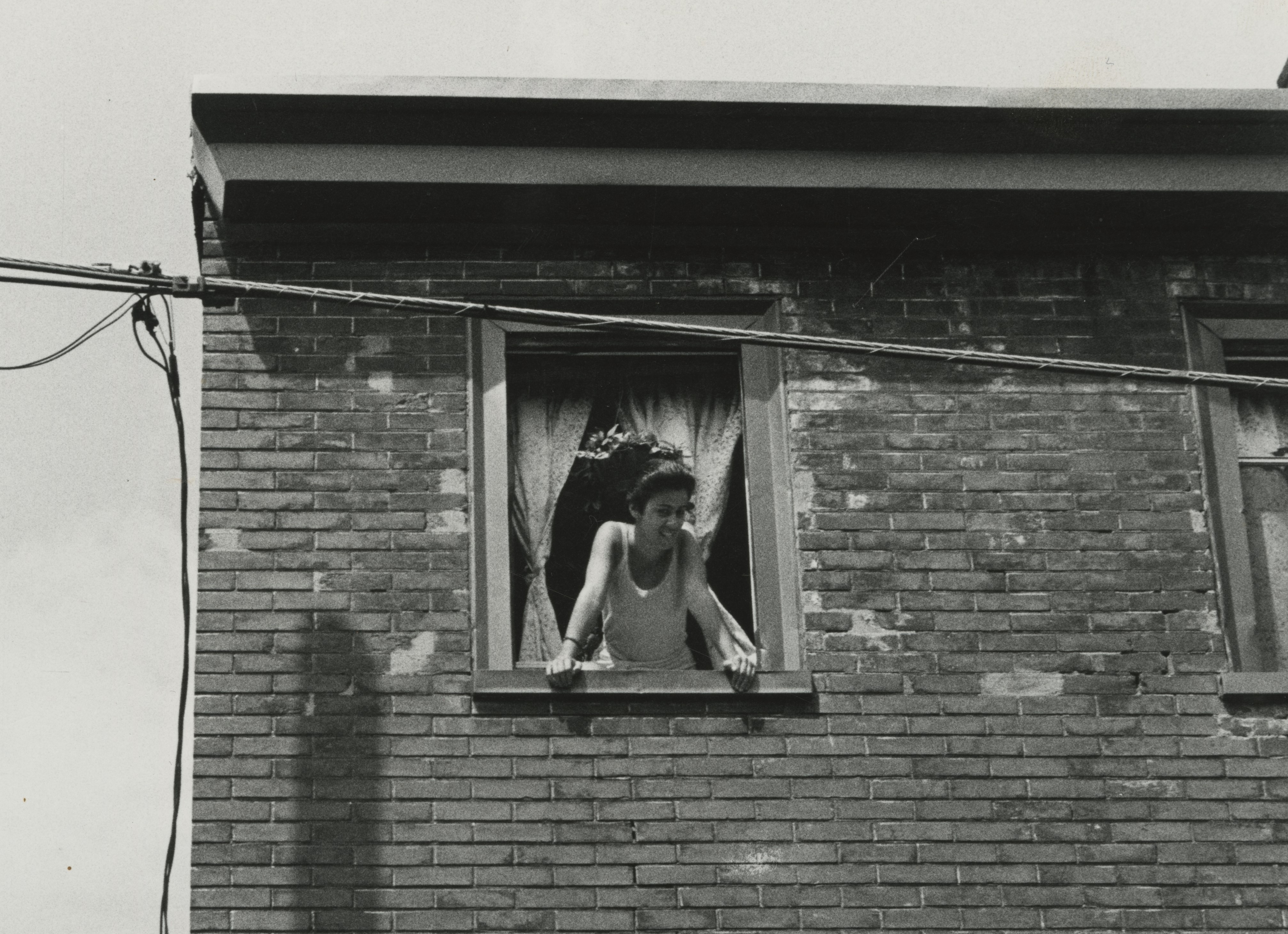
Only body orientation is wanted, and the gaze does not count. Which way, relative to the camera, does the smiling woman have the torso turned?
toward the camera

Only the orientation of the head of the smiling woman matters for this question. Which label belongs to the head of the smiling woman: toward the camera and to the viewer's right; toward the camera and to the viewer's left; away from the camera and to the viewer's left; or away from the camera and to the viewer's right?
toward the camera and to the viewer's right

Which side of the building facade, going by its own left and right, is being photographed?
front
